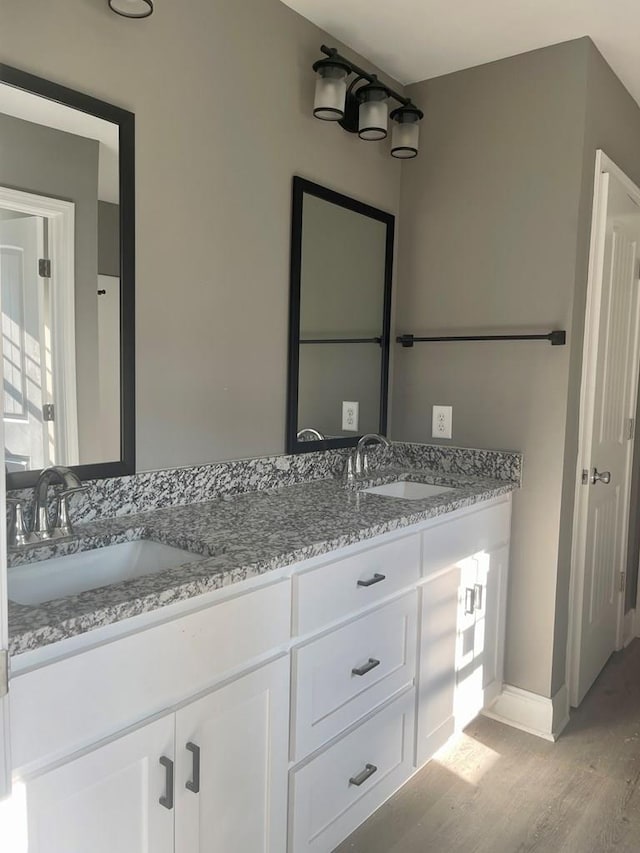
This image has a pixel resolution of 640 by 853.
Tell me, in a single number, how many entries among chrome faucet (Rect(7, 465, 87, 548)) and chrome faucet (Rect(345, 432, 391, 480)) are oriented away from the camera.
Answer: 0

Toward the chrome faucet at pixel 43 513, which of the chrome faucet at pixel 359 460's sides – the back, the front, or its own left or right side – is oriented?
right

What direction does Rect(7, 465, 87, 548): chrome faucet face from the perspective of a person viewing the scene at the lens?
facing the viewer and to the right of the viewer

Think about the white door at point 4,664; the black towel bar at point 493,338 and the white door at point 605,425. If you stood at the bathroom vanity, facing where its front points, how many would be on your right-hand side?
1

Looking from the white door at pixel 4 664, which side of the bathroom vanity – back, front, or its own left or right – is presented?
right
